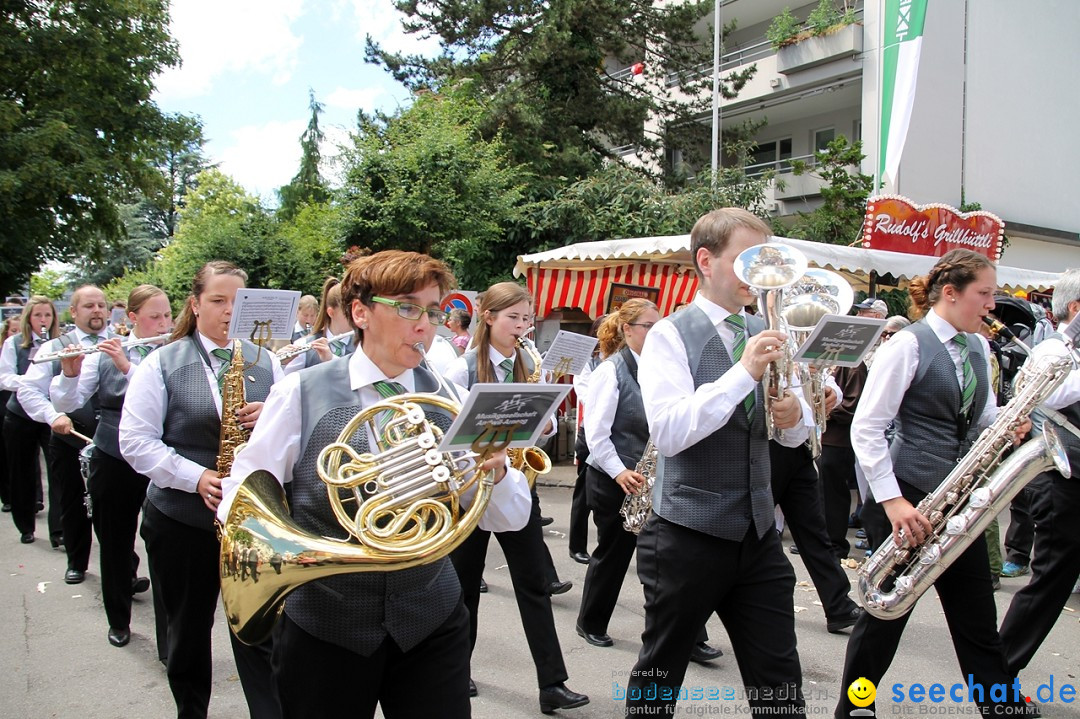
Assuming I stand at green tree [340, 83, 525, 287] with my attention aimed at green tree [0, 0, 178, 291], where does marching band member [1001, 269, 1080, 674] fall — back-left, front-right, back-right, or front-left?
back-left

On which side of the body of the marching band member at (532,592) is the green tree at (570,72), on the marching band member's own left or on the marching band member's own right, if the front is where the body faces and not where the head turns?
on the marching band member's own left

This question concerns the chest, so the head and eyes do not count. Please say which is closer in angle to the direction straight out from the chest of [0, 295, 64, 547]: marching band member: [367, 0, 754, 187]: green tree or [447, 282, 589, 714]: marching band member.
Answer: the marching band member
